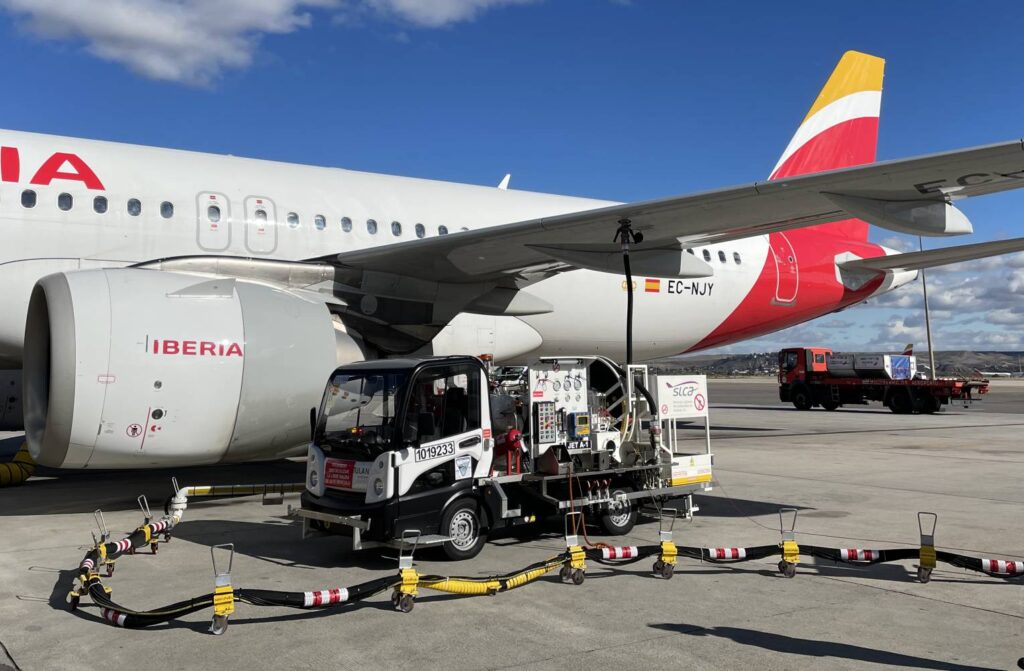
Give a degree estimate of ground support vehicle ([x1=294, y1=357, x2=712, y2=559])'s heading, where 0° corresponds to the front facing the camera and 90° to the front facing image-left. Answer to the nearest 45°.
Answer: approximately 45°

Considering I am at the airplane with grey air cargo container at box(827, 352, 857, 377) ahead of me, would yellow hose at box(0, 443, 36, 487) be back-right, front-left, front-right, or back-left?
back-left

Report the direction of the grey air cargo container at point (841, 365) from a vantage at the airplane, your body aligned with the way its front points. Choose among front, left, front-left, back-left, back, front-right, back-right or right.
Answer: back

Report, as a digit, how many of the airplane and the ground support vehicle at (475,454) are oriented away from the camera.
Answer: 0

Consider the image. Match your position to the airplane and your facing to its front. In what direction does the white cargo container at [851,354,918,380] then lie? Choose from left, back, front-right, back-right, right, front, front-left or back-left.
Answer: back

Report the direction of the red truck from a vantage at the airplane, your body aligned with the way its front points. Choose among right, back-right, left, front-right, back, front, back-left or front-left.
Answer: back

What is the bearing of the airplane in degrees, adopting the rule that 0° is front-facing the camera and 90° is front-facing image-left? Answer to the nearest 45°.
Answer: approximately 45°

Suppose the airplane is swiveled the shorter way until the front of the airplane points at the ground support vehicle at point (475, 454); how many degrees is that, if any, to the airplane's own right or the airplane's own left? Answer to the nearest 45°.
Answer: approximately 90° to the airplane's own left

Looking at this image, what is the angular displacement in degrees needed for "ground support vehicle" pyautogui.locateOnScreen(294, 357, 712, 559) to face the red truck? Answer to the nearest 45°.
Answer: approximately 180°

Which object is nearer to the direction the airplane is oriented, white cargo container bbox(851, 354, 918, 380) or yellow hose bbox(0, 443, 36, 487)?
the yellow hose

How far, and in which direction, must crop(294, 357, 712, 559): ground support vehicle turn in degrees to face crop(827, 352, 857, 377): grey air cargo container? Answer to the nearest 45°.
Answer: approximately 180°

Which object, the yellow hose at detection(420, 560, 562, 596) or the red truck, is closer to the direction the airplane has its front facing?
the yellow hose
